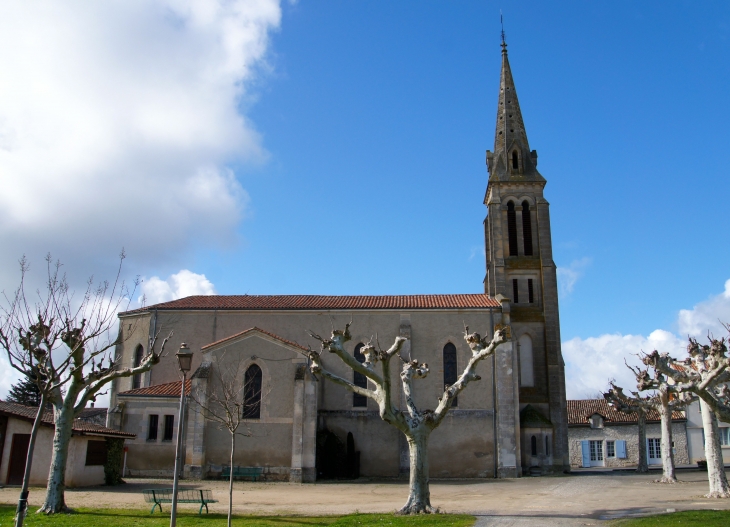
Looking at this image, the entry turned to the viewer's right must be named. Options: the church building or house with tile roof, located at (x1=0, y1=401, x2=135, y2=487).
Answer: the church building

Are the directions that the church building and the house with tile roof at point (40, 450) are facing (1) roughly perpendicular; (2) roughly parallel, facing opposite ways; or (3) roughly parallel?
roughly perpendicular

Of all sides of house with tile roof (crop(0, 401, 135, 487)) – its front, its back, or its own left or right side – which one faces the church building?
left

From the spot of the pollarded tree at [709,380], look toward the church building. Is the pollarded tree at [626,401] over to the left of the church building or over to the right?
right

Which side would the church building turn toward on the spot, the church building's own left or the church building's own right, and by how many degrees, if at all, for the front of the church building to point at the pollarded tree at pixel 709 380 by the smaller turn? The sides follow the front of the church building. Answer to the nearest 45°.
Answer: approximately 45° to the church building's own right

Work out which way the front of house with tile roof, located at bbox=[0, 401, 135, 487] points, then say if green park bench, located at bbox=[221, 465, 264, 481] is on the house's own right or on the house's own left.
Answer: on the house's own left

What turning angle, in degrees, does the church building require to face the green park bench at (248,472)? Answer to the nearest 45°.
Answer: approximately 135° to its right

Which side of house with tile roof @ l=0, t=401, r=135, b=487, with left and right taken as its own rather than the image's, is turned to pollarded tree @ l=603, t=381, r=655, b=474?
left

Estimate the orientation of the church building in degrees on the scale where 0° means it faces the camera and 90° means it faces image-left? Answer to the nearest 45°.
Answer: approximately 270°

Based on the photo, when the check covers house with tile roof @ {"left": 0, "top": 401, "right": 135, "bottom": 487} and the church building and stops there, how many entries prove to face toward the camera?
1

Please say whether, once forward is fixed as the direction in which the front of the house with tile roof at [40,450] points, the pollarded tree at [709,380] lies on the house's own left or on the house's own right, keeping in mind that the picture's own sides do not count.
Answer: on the house's own left

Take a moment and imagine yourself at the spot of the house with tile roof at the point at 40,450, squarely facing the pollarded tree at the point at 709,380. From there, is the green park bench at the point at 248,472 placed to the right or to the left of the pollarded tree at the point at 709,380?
left

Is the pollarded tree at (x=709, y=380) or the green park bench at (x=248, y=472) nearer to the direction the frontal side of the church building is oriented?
the pollarded tree
